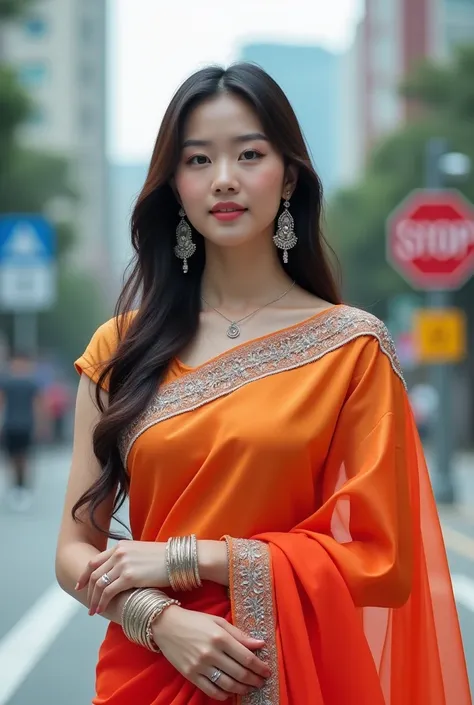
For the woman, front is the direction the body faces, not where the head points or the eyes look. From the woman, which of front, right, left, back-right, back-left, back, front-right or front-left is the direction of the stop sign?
back

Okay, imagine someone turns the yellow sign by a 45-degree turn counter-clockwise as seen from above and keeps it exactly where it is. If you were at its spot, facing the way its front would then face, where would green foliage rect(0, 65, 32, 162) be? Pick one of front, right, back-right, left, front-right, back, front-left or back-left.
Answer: back

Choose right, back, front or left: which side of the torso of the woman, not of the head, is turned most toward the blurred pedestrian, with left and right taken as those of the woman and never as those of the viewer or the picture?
back

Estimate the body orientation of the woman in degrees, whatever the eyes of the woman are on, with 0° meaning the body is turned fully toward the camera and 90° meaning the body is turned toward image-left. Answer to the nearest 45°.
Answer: approximately 0°

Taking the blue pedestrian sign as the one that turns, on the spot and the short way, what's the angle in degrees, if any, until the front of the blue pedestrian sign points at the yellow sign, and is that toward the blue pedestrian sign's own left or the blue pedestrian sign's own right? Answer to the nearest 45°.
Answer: approximately 90° to the blue pedestrian sign's own left

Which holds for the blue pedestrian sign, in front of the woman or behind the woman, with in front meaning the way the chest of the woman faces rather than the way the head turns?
behind

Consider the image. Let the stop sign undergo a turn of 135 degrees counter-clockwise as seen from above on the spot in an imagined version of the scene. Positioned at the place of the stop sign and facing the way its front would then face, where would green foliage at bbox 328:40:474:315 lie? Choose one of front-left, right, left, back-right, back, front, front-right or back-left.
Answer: front-left

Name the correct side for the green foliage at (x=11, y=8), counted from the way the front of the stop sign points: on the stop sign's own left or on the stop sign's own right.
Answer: on the stop sign's own right

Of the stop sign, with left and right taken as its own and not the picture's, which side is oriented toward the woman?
front
